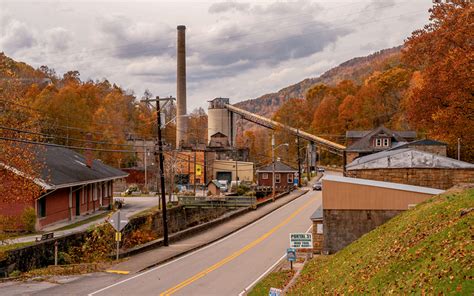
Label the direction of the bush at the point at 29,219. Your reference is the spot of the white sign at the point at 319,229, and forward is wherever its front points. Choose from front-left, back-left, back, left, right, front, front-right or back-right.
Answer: right

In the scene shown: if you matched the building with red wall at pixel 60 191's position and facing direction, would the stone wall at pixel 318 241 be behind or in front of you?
in front

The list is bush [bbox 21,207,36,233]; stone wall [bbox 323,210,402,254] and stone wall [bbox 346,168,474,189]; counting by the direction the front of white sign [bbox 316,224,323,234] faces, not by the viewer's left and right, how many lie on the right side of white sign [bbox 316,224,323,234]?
1

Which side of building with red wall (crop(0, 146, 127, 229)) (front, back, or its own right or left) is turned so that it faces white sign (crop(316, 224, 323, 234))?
front

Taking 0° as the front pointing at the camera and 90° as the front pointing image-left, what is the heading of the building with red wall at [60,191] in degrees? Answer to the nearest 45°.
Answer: approximately 315°

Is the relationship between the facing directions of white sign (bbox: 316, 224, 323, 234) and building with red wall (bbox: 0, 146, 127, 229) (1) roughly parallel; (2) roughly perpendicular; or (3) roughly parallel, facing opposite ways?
roughly perpendicular

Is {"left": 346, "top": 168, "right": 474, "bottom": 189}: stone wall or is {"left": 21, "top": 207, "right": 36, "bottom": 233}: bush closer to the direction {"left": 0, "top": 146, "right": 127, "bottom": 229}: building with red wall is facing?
the stone wall

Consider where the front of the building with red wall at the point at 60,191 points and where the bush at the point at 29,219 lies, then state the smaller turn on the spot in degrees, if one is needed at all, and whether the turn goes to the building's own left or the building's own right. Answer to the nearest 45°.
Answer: approximately 45° to the building's own right

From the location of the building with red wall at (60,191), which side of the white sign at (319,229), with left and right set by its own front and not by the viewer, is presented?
right

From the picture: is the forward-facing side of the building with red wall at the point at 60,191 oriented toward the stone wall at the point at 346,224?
yes

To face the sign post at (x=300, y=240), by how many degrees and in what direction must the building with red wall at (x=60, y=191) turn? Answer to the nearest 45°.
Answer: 0° — it already faces it

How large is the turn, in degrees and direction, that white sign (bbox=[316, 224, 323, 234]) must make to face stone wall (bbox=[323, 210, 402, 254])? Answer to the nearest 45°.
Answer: approximately 45° to its left
